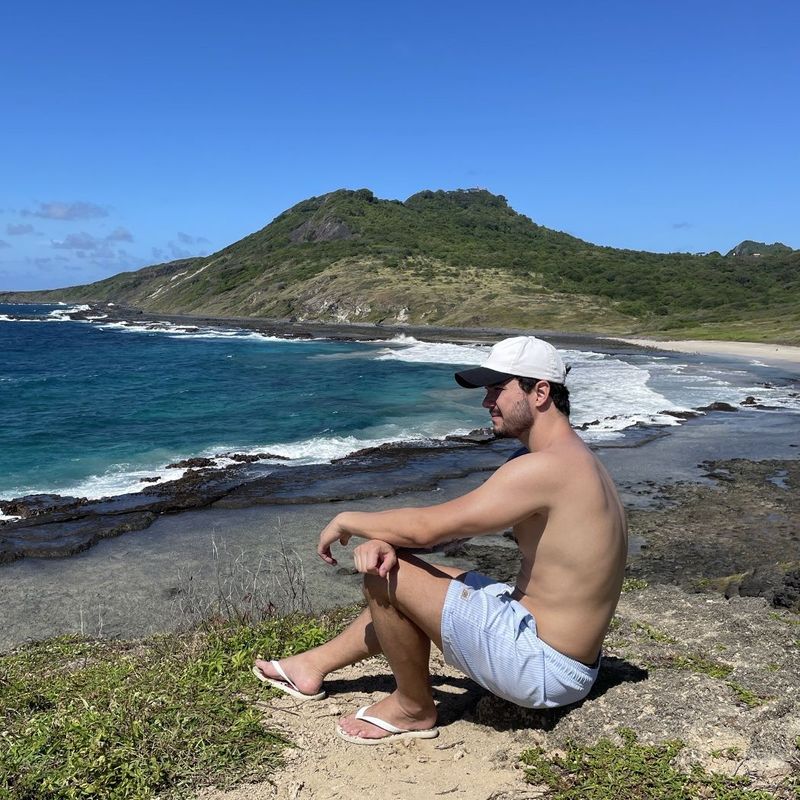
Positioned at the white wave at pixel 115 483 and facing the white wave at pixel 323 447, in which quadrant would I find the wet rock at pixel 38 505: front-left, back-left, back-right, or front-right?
back-right

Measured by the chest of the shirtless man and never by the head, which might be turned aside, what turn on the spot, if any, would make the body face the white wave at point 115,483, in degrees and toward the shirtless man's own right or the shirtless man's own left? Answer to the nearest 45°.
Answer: approximately 45° to the shirtless man's own right

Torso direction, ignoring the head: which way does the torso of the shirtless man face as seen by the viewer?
to the viewer's left

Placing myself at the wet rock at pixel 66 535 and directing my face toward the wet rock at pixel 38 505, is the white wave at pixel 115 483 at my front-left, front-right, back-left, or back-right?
front-right

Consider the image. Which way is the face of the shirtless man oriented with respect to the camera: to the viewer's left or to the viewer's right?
to the viewer's left
